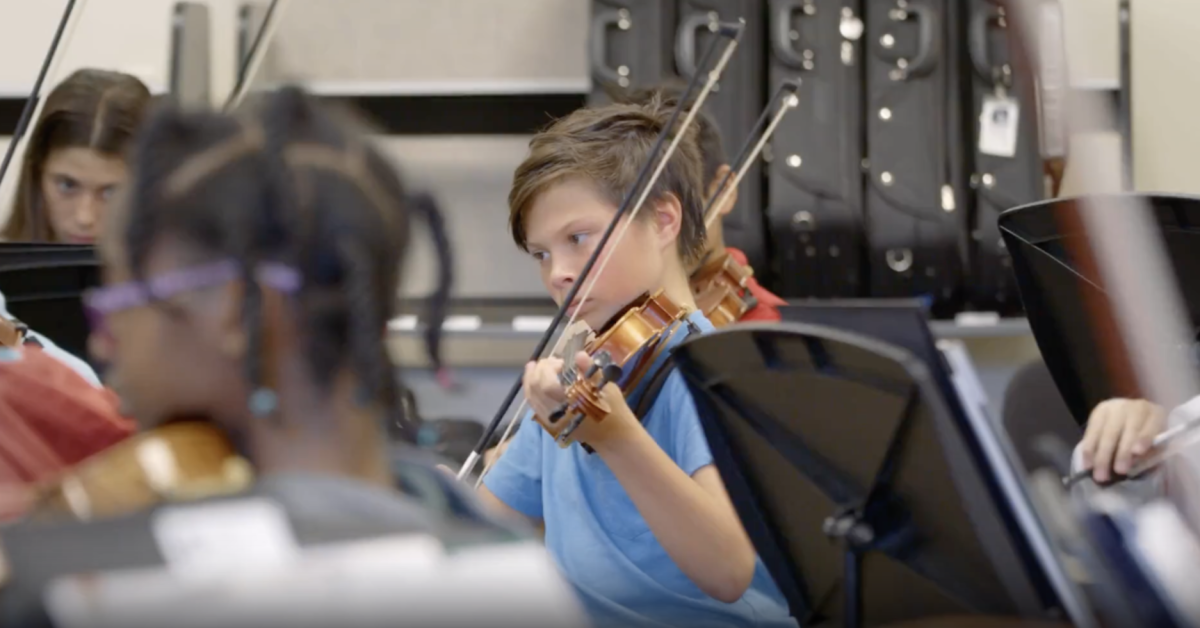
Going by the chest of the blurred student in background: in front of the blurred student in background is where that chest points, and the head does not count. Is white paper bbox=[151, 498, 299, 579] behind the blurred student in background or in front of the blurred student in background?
in front

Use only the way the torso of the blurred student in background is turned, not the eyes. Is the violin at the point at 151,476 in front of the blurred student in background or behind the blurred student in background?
in front

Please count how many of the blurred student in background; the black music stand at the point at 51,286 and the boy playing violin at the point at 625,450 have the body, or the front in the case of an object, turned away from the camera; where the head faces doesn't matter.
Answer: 1

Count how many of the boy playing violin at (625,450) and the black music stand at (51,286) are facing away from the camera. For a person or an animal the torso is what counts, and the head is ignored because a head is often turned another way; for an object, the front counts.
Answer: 1

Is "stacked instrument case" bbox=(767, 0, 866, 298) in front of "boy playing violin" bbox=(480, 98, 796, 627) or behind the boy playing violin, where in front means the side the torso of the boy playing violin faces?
behind

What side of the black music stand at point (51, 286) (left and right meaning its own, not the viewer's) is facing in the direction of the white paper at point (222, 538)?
back

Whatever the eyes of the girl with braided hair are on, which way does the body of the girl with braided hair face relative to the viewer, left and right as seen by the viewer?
facing away from the viewer and to the left of the viewer

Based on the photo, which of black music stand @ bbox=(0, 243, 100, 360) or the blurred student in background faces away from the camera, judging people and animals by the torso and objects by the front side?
the black music stand

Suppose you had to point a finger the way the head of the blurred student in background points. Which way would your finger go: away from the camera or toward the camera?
toward the camera

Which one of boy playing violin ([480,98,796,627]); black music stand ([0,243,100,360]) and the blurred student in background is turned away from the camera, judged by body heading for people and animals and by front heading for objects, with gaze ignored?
the black music stand

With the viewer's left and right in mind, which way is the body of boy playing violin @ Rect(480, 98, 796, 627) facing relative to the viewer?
facing the viewer and to the left of the viewer

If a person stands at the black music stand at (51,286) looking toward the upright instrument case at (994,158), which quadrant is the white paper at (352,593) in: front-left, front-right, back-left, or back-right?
back-right

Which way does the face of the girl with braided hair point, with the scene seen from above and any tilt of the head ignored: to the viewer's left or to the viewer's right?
to the viewer's left

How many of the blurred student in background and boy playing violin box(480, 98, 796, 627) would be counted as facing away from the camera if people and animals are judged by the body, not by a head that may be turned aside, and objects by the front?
0

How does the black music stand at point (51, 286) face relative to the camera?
away from the camera

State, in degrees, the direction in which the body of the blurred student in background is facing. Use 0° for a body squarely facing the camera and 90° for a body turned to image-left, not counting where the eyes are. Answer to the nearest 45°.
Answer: approximately 315°

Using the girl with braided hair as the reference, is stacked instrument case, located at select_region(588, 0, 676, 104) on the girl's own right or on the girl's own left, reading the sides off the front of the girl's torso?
on the girl's own right
